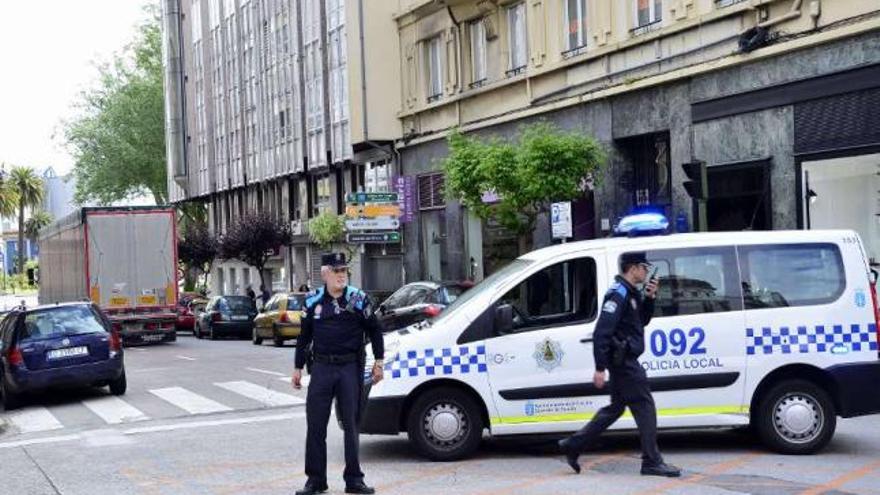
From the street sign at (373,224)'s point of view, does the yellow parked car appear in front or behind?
in front

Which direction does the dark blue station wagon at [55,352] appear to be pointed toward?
away from the camera

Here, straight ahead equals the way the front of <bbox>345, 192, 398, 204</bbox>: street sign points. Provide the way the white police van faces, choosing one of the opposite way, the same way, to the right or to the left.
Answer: to the right

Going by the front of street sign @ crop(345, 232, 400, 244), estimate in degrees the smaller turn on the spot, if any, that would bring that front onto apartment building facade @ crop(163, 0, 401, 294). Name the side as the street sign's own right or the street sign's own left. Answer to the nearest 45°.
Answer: approximately 180°

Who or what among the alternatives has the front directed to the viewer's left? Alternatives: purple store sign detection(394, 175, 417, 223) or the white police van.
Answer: the white police van

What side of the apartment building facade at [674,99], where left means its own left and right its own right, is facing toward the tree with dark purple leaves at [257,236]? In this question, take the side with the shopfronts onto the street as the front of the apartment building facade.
right

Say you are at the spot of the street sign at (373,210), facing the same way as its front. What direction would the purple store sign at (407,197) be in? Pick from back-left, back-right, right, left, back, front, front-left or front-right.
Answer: back-left

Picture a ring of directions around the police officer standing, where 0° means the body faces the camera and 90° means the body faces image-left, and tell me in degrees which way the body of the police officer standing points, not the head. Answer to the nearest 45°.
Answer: approximately 0°

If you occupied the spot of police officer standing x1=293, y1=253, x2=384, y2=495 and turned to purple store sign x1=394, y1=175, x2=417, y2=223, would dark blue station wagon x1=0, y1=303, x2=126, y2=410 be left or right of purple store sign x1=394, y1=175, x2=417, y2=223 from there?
left

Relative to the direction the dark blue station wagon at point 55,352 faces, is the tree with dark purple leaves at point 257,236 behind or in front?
in front

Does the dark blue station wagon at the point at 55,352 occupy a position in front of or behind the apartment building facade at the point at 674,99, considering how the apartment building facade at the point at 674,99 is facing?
in front
